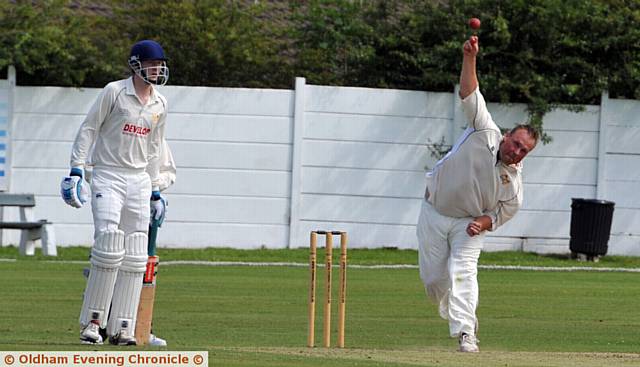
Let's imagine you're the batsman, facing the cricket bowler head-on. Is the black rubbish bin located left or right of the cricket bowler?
left

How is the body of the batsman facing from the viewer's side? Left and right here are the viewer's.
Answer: facing the viewer and to the right of the viewer

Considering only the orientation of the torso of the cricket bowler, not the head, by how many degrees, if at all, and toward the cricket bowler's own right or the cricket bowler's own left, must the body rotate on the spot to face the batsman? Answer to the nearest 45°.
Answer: approximately 90° to the cricket bowler's own right

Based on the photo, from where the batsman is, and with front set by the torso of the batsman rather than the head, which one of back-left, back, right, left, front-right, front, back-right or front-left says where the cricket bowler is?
front-left

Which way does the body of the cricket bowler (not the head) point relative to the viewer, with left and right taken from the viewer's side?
facing the viewer

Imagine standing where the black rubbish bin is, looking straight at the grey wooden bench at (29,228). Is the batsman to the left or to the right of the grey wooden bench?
left

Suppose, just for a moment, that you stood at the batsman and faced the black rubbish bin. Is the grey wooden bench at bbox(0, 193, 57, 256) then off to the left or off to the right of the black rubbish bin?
left

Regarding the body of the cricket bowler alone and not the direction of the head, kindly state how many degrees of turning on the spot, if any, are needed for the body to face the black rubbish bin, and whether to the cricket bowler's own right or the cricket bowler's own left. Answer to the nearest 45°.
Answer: approximately 180°

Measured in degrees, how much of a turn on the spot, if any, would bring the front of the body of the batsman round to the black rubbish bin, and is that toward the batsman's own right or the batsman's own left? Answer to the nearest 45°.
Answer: approximately 90° to the batsman's own left
